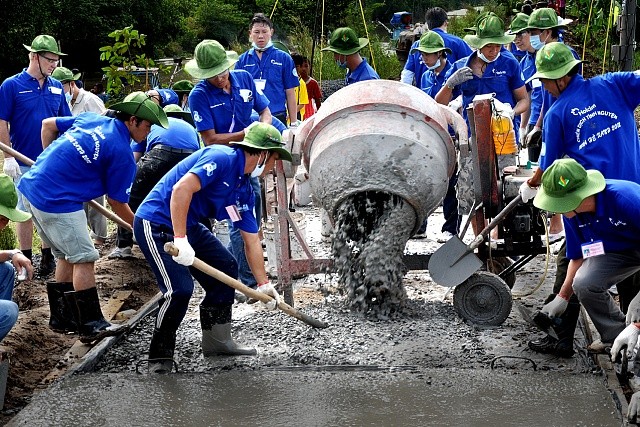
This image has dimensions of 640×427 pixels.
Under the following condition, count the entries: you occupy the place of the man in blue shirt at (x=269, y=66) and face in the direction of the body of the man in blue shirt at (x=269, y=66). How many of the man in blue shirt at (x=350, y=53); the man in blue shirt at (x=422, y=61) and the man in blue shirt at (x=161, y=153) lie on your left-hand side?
2

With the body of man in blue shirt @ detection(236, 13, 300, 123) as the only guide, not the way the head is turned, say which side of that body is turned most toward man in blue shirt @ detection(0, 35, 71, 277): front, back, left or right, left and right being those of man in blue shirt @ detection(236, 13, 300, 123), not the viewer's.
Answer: right

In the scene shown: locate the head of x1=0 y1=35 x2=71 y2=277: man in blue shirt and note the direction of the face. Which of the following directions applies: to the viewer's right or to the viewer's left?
to the viewer's right

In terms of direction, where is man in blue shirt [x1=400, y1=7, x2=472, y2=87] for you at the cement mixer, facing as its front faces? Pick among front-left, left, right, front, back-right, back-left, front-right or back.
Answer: back

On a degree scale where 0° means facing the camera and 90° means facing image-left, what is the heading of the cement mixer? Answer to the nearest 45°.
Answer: approximately 0°
